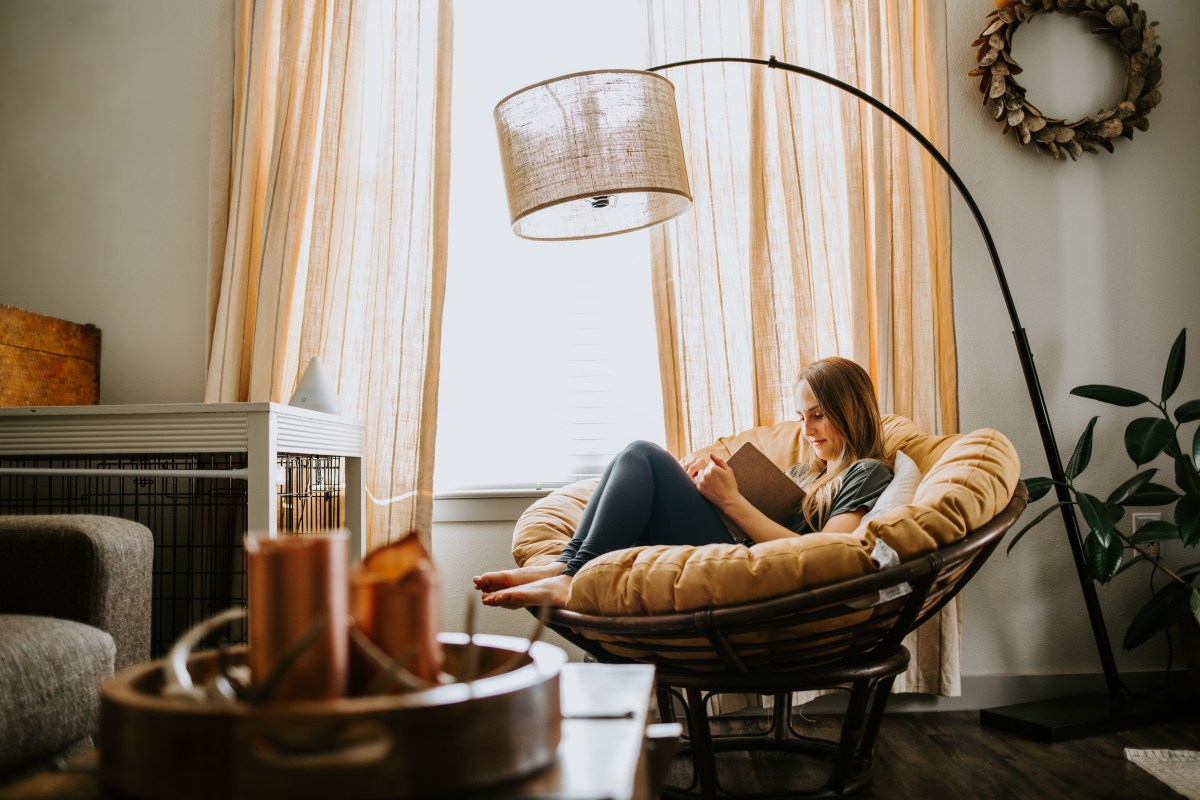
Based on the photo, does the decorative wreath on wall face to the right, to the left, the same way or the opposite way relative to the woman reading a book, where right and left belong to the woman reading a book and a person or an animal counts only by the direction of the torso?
to the left

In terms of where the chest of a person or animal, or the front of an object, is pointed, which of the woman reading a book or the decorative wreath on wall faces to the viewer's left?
the woman reading a book

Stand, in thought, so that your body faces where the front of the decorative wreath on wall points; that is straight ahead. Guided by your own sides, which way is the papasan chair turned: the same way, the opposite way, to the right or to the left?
to the right

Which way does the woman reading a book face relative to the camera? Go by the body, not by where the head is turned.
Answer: to the viewer's left

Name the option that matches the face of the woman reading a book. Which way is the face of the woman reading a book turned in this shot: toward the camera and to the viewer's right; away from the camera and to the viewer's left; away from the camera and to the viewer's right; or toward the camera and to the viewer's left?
toward the camera and to the viewer's left

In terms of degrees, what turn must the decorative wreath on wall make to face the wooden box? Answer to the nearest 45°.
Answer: approximately 45° to its right

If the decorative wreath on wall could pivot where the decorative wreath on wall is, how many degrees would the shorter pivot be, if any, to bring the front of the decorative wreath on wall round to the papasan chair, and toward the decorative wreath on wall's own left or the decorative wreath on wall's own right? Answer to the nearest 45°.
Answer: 0° — it already faces it

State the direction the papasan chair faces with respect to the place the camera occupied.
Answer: facing to the left of the viewer

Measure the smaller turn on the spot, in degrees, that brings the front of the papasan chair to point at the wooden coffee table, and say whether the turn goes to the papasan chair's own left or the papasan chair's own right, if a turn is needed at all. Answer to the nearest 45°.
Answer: approximately 90° to the papasan chair's own left
